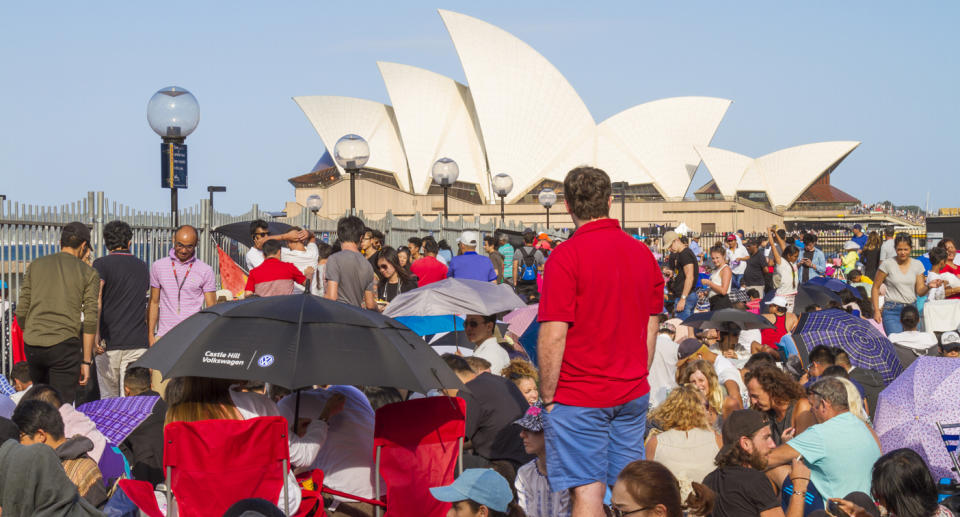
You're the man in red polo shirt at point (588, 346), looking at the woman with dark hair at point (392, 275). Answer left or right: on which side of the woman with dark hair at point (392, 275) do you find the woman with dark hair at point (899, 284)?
right

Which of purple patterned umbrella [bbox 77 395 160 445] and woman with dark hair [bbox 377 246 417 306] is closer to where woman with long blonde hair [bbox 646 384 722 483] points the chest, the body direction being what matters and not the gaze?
the woman with dark hair

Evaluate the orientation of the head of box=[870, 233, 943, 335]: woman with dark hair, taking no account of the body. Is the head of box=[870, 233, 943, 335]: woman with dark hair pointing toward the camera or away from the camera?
toward the camera

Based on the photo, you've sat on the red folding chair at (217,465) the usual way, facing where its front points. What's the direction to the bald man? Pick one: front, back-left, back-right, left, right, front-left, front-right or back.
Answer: front

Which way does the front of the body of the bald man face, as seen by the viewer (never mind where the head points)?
toward the camera

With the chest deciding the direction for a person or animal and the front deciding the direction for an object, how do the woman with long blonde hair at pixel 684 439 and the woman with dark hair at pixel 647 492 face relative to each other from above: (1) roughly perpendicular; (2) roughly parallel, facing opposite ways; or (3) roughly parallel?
roughly perpendicular

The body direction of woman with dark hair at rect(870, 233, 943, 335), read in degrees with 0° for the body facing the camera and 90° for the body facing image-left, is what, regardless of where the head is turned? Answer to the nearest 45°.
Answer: approximately 0°

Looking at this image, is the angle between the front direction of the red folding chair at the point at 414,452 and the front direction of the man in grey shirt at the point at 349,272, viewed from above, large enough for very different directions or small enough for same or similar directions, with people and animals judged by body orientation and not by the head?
same or similar directions

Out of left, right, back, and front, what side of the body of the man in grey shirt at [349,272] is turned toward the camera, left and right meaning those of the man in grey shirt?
back

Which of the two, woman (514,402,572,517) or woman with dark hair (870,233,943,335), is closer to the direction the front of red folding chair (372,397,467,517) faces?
the woman with dark hair

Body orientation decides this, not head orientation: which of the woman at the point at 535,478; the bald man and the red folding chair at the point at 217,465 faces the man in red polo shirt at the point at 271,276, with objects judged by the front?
the red folding chair

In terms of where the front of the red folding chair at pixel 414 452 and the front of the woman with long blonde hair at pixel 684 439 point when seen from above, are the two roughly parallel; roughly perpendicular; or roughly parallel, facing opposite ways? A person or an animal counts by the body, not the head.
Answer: roughly parallel

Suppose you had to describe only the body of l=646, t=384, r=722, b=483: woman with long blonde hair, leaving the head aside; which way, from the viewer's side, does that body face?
away from the camera

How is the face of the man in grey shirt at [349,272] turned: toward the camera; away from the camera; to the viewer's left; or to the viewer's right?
away from the camera
